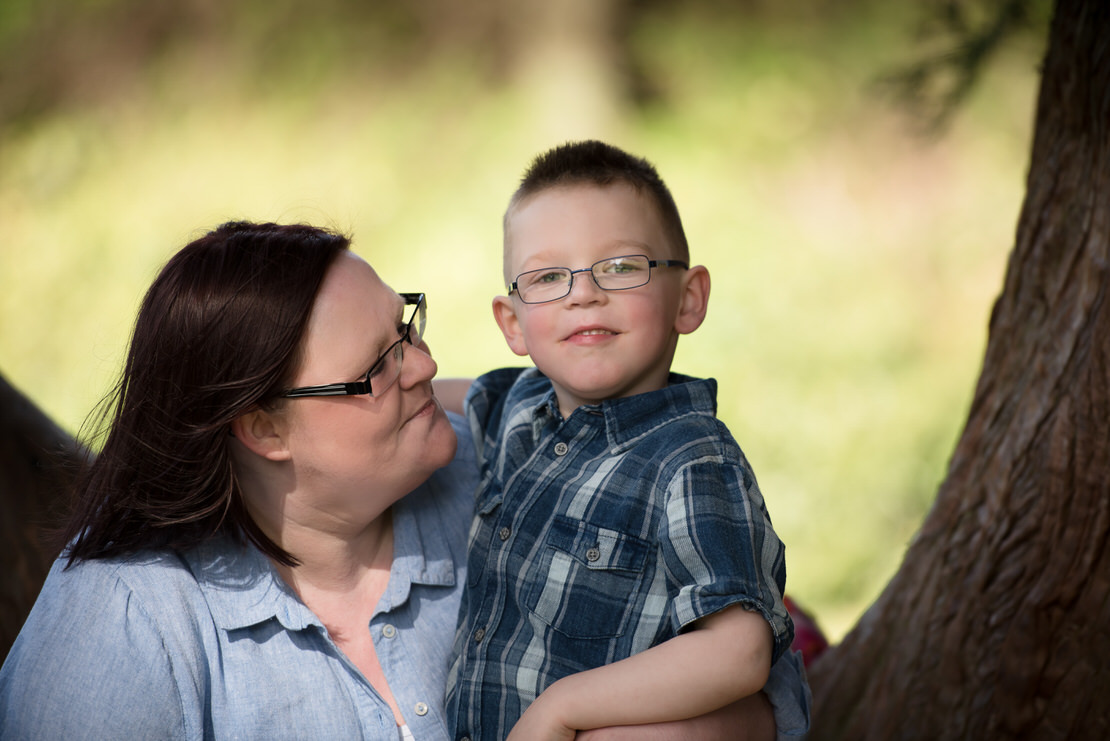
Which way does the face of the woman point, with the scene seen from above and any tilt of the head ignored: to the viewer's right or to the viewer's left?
to the viewer's right

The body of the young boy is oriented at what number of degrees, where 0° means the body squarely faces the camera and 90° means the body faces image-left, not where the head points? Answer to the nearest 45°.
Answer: approximately 45°

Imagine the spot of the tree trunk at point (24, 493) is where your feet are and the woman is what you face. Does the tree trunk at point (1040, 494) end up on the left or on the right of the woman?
left

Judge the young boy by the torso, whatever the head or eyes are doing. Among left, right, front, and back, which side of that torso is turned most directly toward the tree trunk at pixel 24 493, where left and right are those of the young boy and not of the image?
right

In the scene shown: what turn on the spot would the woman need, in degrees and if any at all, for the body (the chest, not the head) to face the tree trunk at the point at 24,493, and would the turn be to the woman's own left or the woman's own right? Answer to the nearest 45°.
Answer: approximately 180°

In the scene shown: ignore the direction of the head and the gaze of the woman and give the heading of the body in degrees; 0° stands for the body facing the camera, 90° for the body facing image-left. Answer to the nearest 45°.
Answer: approximately 315°

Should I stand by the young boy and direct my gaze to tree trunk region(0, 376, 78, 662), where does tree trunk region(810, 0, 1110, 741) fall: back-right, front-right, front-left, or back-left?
back-right
